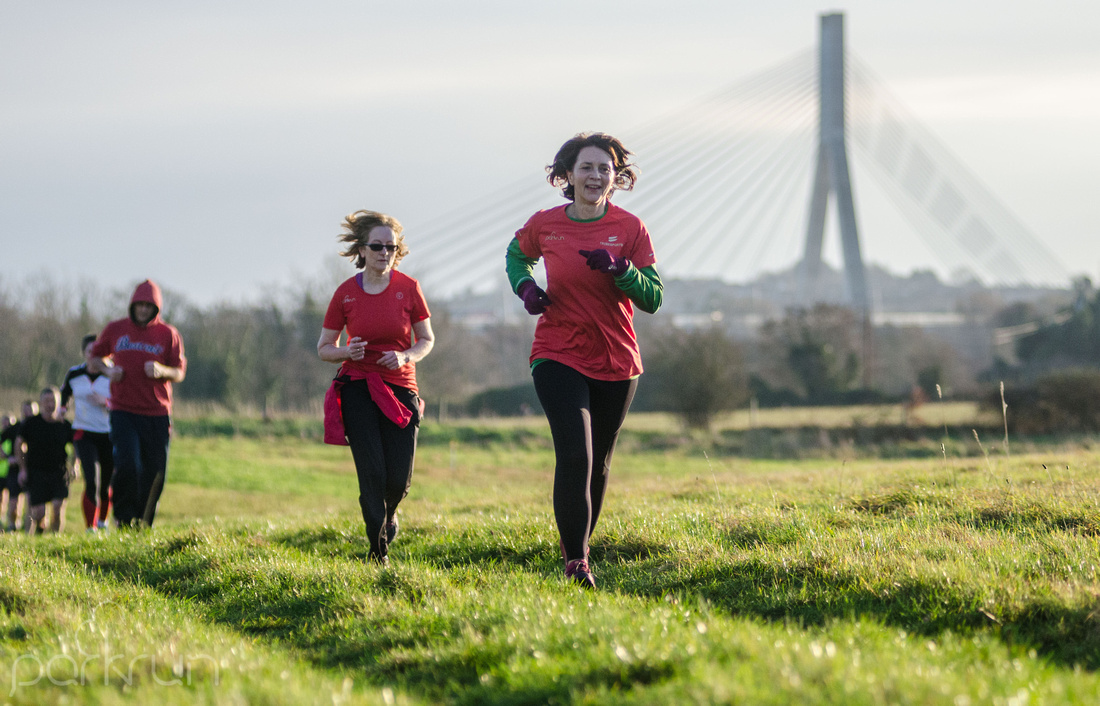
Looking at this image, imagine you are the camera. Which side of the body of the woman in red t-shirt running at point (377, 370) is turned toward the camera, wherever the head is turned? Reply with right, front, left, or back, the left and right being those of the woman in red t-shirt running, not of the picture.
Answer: front

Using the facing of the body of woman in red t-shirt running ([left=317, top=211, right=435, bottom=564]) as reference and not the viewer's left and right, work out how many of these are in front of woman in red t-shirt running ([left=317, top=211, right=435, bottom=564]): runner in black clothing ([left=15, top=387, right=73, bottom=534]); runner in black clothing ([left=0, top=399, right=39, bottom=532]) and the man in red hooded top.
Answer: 0

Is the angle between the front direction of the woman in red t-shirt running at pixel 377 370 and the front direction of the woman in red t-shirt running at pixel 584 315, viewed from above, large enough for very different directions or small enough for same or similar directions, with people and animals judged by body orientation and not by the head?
same or similar directions

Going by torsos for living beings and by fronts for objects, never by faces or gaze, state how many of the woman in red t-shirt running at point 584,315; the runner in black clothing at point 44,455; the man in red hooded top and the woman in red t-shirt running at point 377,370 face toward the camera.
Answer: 4

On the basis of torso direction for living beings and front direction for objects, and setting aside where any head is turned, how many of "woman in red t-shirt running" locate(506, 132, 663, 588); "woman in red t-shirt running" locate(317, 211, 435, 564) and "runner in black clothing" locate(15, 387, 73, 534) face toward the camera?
3

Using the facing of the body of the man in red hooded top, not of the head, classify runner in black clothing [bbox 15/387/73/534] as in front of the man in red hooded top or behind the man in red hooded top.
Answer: behind

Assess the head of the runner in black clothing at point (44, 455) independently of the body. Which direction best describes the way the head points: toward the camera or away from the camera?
toward the camera

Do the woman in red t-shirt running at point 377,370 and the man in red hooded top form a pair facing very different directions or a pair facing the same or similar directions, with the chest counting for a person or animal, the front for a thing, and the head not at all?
same or similar directions

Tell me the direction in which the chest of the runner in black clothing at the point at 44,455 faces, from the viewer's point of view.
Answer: toward the camera

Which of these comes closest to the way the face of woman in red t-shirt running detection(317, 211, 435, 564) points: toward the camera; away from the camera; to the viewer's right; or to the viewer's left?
toward the camera

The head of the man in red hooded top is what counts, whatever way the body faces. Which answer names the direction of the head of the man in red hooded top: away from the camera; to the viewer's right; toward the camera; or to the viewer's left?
toward the camera

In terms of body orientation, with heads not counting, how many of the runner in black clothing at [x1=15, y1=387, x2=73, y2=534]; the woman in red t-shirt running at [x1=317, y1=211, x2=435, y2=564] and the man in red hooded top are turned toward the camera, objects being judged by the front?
3

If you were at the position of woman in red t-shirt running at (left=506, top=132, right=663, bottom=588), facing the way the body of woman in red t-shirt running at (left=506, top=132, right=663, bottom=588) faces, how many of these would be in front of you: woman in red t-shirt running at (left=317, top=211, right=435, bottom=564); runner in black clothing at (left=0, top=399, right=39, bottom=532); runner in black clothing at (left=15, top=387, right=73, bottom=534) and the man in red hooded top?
0
